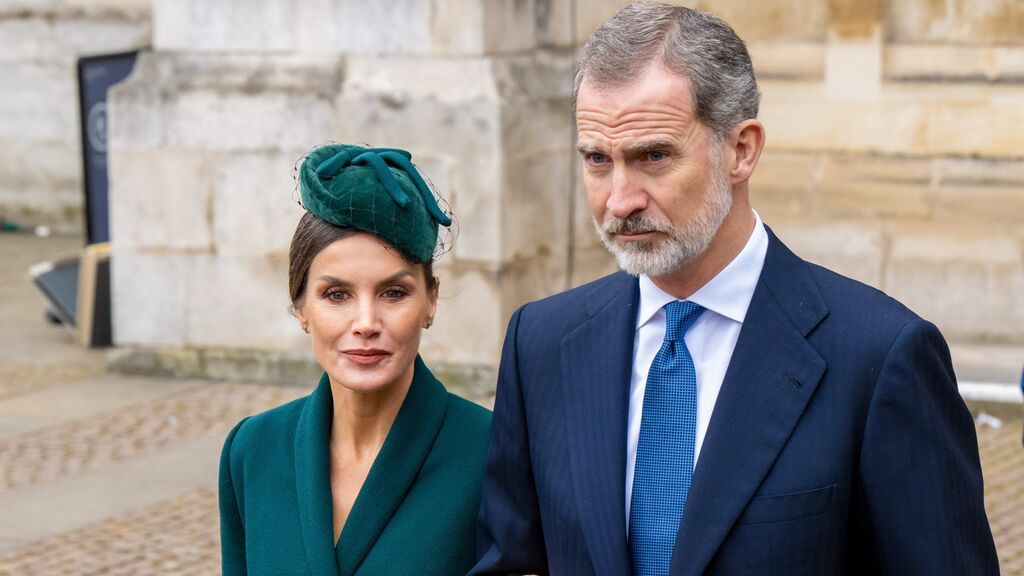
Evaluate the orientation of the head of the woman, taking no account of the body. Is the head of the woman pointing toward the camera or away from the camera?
toward the camera

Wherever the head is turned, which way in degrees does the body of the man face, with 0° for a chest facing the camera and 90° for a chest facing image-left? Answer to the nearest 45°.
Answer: approximately 45°

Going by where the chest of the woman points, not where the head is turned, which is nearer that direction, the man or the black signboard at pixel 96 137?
the man

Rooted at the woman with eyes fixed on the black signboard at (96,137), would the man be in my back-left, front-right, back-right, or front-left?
back-right

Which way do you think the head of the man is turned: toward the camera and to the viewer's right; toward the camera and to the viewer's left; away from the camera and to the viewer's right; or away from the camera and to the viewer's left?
toward the camera and to the viewer's left

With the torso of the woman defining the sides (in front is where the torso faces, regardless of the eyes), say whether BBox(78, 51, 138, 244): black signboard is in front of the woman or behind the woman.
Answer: behind

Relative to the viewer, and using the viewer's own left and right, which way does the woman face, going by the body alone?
facing the viewer

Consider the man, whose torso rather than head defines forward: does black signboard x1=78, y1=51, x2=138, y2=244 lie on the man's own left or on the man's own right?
on the man's own right

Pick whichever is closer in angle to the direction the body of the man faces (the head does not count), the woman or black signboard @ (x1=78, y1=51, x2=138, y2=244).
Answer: the woman

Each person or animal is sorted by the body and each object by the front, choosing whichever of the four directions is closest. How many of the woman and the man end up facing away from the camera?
0

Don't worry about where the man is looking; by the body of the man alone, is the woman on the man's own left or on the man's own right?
on the man's own right

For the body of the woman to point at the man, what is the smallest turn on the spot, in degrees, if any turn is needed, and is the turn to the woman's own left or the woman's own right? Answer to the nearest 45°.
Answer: approximately 45° to the woman's own left
